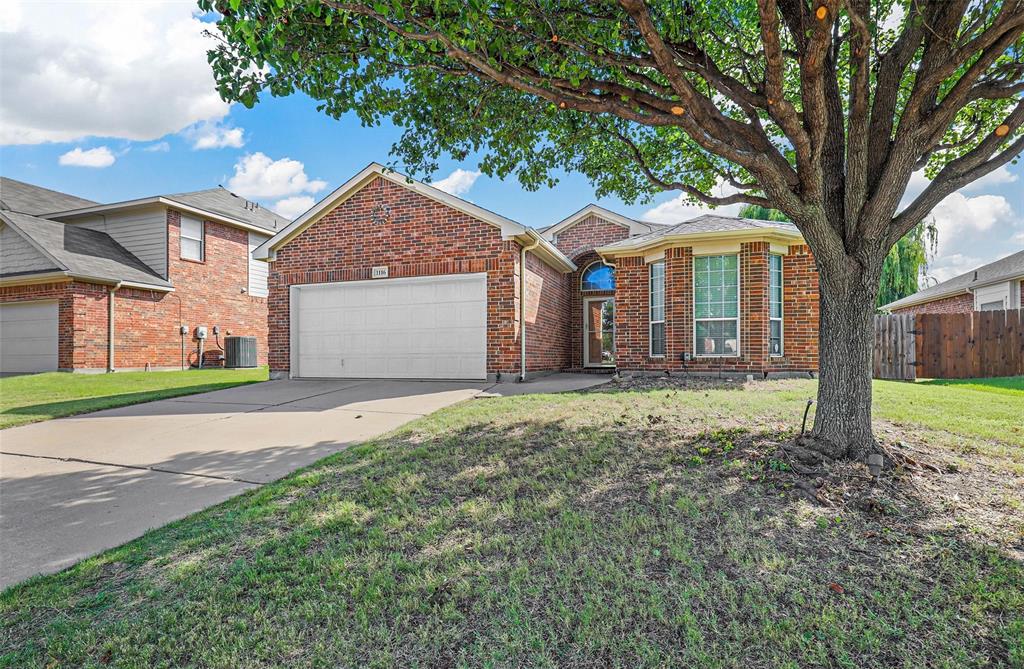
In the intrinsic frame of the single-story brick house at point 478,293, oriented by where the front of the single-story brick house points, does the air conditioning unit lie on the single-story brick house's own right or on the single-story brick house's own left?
on the single-story brick house's own right

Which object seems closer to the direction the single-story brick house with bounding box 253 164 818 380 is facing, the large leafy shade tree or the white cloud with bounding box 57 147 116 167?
the large leafy shade tree

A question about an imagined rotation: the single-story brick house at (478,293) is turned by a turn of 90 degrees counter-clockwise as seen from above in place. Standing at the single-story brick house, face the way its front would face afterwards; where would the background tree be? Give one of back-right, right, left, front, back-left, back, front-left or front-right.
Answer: front-left

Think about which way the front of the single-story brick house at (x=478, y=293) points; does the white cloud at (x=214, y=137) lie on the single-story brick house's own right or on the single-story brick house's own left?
on the single-story brick house's own right

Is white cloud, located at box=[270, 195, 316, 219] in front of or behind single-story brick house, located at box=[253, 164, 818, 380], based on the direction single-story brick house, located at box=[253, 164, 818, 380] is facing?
behind

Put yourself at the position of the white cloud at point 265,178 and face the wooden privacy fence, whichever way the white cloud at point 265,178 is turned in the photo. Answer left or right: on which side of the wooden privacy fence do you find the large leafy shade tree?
right

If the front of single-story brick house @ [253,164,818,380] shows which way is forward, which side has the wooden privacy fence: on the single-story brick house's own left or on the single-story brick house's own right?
on the single-story brick house's own left

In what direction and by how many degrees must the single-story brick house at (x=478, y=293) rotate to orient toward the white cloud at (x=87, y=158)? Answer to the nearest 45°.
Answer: approximately 135° to its right

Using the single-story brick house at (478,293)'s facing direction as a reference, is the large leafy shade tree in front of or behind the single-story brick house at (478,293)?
in front

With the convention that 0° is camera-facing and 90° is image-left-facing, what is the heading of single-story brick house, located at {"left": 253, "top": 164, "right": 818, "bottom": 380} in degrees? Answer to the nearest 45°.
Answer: approximately 0°
